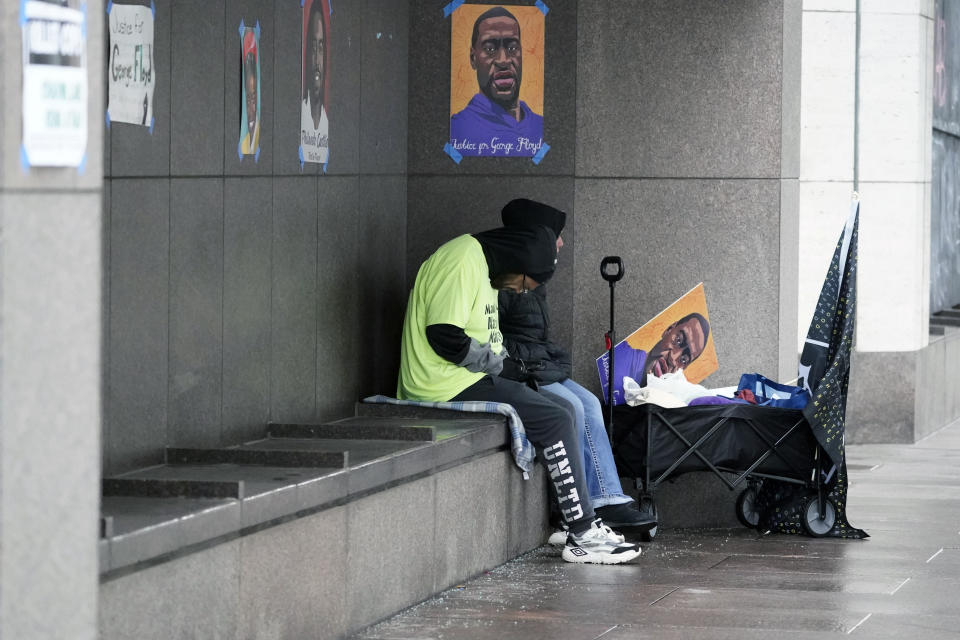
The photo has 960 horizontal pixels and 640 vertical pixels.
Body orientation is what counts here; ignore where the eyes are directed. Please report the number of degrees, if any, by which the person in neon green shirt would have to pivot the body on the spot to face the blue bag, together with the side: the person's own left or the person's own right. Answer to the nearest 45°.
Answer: approximately 45° to the person's own left

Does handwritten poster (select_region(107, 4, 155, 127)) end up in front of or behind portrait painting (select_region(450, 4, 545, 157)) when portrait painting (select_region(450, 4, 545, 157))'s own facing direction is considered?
in front

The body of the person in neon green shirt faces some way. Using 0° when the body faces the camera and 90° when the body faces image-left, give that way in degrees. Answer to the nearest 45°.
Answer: approximately 270°

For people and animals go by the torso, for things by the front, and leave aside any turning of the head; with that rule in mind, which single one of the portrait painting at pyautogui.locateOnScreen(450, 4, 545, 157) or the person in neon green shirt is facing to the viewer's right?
the person in neon green shirt

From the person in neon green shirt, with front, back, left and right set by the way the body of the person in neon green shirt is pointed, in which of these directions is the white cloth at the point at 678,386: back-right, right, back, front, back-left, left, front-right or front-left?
front-left

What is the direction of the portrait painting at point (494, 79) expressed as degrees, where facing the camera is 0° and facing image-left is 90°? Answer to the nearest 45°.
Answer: approximately 0°

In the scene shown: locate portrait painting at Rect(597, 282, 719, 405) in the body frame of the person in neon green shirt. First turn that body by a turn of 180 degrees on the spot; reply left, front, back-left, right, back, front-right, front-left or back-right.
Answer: back-right

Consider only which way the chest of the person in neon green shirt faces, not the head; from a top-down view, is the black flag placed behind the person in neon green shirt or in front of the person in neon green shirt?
in front

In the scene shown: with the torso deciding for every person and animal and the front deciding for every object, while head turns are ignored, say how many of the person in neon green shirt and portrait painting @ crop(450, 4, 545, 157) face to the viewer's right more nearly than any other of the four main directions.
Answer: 1

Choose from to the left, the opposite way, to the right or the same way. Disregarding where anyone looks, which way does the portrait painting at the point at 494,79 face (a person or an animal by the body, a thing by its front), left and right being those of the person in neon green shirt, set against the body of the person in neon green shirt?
to the right
